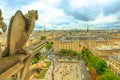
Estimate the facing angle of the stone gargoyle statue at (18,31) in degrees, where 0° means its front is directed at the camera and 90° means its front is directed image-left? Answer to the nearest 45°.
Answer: approximately 270°
